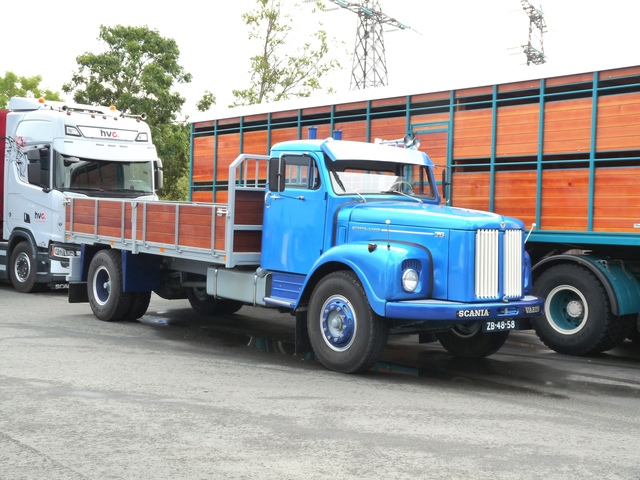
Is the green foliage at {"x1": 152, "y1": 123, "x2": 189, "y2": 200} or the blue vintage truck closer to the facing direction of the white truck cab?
the blue vintage truck

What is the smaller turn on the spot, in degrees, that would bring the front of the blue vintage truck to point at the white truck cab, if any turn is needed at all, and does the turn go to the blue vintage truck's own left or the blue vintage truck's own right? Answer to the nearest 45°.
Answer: approximately 180°

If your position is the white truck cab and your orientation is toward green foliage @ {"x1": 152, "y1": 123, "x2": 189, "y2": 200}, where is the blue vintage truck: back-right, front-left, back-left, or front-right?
back-right

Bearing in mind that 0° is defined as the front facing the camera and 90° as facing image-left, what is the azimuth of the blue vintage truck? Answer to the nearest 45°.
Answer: approximately 315°

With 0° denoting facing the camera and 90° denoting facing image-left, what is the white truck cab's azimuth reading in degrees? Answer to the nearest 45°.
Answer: approximately 315°

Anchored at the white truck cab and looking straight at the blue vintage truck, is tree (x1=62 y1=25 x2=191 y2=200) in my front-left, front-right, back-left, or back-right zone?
back-left

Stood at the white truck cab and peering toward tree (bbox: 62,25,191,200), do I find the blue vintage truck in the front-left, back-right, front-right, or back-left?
back-right

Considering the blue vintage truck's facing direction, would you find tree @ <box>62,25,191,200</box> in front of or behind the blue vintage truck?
behind

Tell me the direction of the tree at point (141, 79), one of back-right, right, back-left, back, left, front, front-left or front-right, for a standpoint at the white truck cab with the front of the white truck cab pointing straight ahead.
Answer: back-left

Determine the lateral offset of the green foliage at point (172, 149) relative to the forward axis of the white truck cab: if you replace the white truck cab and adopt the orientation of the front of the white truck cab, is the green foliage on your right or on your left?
on your left

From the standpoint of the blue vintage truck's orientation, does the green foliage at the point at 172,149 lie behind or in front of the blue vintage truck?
behind
